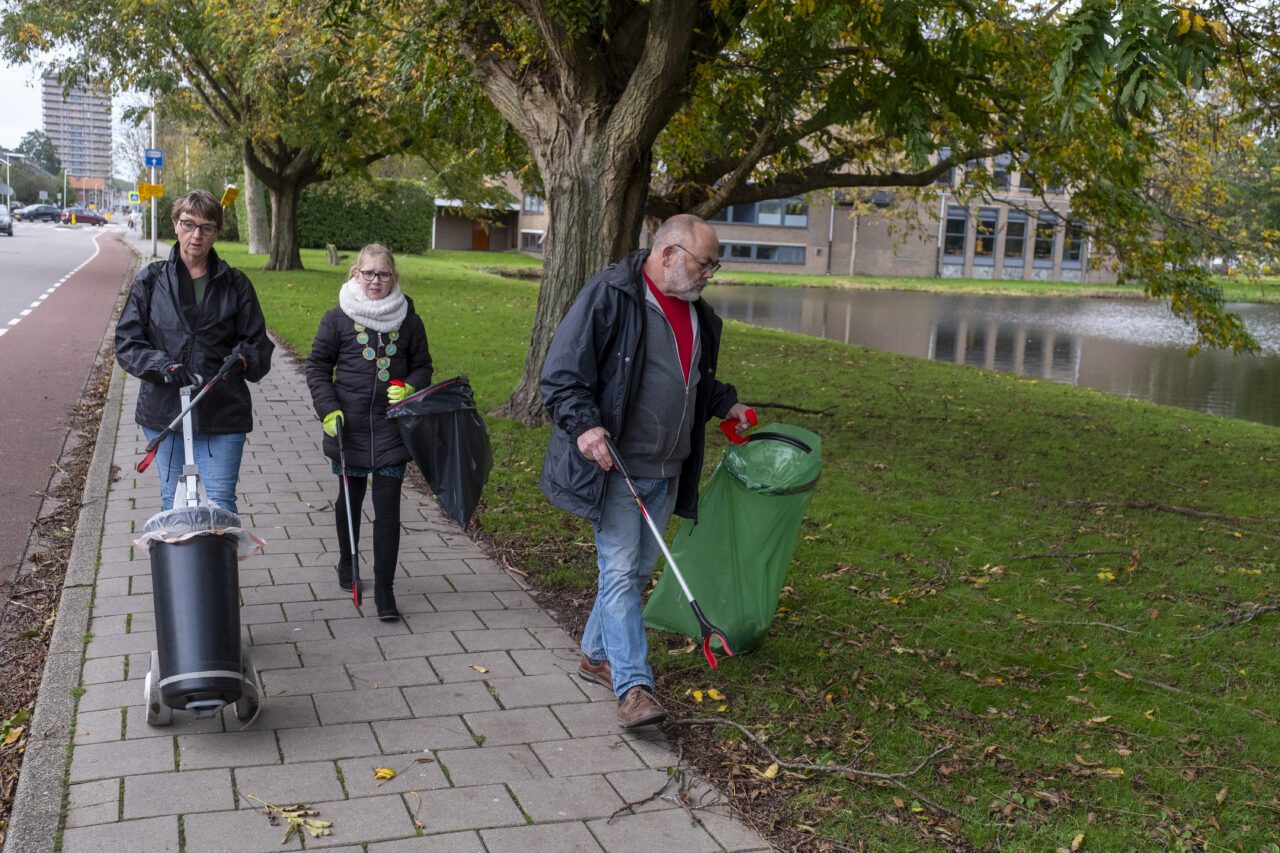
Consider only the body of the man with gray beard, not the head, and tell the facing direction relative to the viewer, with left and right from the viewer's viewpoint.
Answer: facing the viewer and to the right of the viewer

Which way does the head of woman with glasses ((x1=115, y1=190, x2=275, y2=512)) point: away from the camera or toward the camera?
toward the camera

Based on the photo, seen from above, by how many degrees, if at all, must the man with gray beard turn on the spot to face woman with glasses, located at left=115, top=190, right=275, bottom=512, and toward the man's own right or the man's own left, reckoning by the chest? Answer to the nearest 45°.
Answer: approximately 135° to the man's own right

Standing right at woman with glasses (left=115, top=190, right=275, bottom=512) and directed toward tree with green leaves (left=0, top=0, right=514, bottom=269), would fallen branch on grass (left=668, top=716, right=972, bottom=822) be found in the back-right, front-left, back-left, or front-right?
back-right

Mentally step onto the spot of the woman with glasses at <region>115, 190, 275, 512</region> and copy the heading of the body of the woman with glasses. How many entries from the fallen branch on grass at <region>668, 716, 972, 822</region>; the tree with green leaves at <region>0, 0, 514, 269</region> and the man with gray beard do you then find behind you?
1

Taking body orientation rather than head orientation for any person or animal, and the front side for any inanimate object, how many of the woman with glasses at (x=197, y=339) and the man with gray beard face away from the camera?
0

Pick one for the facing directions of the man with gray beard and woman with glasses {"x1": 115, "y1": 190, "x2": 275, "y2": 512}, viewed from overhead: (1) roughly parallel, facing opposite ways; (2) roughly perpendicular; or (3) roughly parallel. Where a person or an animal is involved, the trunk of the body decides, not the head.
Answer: roughly parallel

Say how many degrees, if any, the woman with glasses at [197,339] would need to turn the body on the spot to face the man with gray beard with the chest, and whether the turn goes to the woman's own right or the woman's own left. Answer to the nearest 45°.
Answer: approximately 45° to the woman's own left

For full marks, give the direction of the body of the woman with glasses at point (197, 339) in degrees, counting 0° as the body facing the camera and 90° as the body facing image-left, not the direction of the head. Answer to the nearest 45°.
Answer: approximately 0°

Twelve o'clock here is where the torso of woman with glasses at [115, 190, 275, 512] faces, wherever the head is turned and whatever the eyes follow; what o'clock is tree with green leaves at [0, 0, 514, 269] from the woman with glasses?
The tree with green leaves is roughly at 6 o'clock from the woman with glasses.

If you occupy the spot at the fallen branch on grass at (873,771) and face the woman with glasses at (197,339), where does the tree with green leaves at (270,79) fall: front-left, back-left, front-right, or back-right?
front-right

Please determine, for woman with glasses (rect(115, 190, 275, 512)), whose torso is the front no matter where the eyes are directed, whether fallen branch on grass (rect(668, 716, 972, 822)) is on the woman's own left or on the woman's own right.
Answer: on the woman's own left
